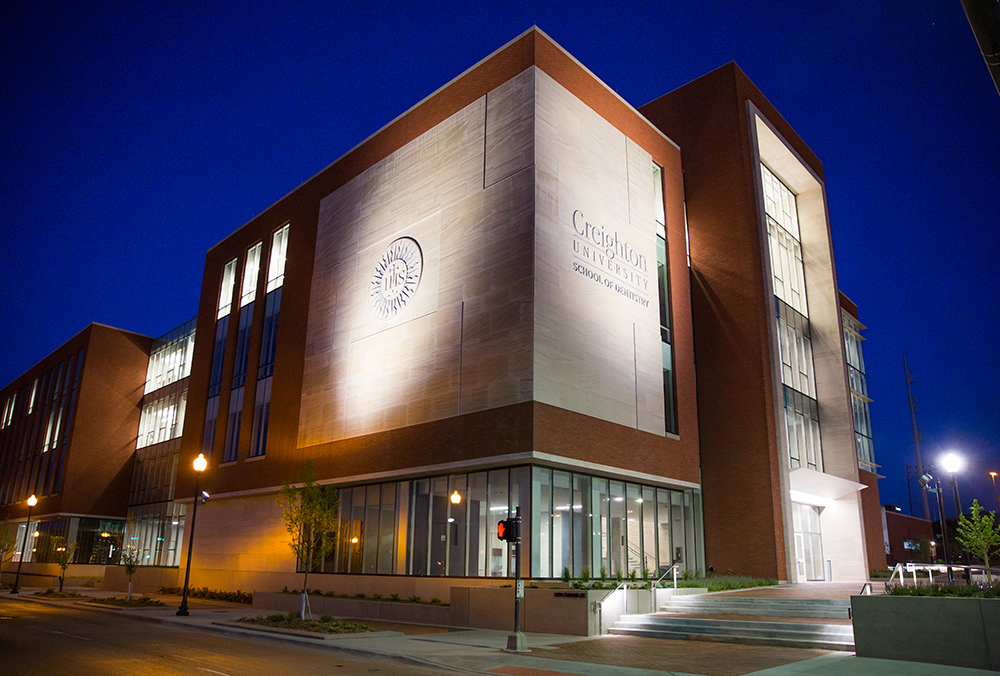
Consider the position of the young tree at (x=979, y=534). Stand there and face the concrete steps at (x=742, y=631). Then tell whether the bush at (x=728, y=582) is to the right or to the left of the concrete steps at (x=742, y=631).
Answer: right

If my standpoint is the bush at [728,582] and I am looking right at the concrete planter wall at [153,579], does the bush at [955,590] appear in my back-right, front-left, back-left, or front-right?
back-left

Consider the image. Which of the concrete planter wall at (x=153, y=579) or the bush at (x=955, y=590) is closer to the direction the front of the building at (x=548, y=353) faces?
the bush

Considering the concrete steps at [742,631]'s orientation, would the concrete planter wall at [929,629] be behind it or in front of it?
in front

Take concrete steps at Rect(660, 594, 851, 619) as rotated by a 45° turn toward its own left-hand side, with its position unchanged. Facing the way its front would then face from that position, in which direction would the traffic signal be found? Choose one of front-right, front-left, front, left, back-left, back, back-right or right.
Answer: right

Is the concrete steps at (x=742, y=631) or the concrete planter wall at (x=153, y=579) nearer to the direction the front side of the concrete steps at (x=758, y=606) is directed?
the concrete steps

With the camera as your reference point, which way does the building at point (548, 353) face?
facing the viewer and to the right of the viewer

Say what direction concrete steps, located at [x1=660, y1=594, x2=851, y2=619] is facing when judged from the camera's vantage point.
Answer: facing the viewer

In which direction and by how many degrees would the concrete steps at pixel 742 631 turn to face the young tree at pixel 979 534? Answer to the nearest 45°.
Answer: approximately 135° to its left

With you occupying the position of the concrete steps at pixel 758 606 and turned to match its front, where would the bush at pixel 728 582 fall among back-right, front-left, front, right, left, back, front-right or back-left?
back

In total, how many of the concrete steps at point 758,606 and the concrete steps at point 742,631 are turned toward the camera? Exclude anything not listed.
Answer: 2

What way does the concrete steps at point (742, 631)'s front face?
toward the camera

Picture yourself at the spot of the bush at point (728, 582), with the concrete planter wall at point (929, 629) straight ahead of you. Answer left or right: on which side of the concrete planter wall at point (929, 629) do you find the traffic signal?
right
